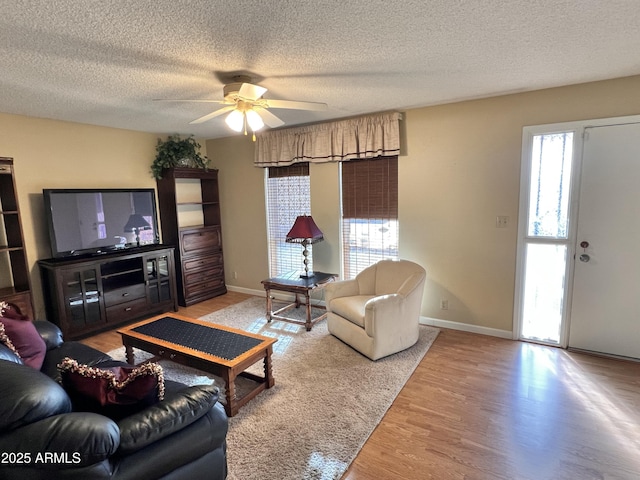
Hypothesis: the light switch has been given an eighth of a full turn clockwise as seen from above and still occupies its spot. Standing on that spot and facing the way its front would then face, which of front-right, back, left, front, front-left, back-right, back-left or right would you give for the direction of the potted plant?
front-right

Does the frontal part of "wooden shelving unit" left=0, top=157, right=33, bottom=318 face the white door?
yes

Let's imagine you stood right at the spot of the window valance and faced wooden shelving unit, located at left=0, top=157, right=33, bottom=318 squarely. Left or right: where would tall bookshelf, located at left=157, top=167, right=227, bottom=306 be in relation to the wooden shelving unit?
right

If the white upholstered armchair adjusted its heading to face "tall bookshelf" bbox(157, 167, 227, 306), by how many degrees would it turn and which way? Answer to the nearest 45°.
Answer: approximately 90° to its right

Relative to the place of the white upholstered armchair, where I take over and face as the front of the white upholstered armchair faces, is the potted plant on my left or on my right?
on my right
